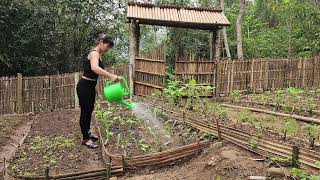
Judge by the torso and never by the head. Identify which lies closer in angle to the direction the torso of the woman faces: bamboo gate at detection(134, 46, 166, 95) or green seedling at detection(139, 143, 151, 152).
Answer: the green seedling

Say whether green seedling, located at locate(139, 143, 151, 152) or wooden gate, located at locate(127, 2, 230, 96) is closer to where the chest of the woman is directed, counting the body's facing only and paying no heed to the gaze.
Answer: the green seedling

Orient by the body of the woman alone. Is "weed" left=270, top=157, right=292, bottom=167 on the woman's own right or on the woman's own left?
on the woman's own right

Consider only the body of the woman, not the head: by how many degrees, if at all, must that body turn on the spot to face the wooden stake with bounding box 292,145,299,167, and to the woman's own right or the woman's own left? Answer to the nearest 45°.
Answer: approximately 45° to the woman's own right

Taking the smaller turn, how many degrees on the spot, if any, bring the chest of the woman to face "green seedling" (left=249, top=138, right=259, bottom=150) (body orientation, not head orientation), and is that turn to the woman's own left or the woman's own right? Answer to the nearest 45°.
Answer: approximately 45° to the woman's own right

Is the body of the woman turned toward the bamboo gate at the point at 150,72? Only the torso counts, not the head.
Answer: no

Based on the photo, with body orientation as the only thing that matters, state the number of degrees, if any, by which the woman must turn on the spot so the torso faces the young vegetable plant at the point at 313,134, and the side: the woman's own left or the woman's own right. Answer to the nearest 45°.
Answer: approximately 45° to the woman's own right

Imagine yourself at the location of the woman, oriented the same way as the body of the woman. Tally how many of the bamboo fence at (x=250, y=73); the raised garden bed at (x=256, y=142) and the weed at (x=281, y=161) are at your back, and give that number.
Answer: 0

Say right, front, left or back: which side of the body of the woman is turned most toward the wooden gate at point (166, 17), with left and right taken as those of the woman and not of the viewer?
left

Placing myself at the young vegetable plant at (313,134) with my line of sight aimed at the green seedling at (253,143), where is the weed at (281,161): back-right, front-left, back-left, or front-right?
front-left

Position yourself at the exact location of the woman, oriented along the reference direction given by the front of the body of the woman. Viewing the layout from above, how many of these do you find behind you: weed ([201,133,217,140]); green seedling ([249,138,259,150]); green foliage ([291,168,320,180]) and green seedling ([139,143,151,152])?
0

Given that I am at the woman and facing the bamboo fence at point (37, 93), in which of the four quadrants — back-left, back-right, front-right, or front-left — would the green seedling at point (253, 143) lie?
back-right

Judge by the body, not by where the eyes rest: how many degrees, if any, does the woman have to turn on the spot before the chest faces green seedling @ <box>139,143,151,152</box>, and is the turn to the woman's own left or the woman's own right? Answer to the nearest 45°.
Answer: approximately 45° to the woman's own right

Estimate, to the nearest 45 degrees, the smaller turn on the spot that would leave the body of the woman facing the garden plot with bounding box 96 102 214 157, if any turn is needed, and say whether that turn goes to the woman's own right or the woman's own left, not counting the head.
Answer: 0° — they already face it

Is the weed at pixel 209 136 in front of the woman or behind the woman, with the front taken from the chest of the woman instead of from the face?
in front

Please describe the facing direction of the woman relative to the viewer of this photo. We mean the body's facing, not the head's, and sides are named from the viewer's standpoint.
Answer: facing to the right of the viewer
